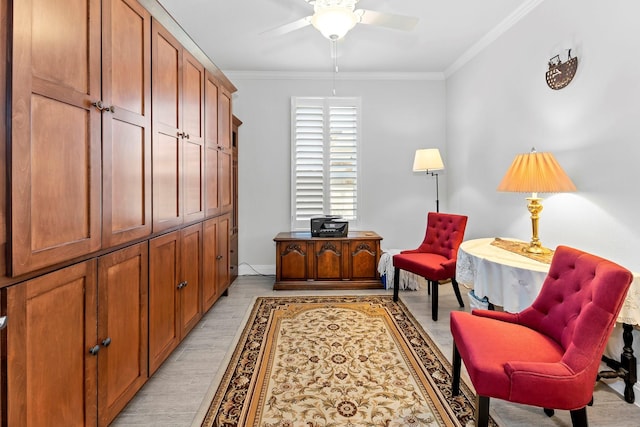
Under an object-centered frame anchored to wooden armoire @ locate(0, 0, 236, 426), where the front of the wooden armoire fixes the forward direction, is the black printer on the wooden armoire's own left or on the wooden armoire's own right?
on the wooden armoire's own left

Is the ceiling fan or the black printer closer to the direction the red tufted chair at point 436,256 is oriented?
the ceiling fan

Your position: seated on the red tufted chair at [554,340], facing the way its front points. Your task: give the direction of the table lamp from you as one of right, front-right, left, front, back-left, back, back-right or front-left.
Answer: back-right

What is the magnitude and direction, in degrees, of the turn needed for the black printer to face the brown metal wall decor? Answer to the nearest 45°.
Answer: approximately 45° to its left

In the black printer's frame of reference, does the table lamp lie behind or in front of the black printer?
in front

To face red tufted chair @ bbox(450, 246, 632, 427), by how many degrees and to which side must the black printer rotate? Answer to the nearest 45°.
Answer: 0° — it already faces it

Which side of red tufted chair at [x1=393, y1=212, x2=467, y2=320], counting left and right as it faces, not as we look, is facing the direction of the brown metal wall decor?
left

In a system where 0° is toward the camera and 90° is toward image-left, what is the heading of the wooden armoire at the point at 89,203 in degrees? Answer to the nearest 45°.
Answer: approximately 315°

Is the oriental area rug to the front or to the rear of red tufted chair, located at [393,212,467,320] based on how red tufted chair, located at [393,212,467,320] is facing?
to the front

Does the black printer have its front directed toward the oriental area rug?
yes

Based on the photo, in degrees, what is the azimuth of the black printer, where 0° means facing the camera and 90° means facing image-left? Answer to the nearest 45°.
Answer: approximately 0°
